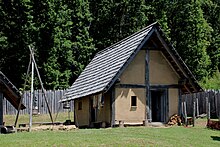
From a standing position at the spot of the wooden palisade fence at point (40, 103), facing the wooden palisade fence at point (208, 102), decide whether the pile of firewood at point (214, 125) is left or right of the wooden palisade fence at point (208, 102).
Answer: right

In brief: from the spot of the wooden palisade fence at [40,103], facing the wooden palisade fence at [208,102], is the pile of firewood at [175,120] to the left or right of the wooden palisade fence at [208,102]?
right

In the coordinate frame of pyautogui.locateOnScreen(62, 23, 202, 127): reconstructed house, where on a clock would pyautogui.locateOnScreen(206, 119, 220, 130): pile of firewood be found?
The pile of firewood is roughly at 11 o'clock from the reconstructed house.

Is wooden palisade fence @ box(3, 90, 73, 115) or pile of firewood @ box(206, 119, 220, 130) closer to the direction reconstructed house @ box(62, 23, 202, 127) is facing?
the pile of firewood

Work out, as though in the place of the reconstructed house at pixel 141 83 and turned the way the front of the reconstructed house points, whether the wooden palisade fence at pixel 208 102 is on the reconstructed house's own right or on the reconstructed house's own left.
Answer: on the reconstructed house's own left

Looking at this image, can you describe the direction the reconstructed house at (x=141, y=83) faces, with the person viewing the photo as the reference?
facing the viewer and to the right of the viewer

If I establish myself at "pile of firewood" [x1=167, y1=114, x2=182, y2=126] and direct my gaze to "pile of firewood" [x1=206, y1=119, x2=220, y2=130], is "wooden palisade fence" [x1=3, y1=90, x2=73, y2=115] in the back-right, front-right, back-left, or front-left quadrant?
back-left

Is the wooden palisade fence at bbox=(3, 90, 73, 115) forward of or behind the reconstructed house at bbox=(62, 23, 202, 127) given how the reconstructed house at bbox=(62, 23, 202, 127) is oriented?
behind
